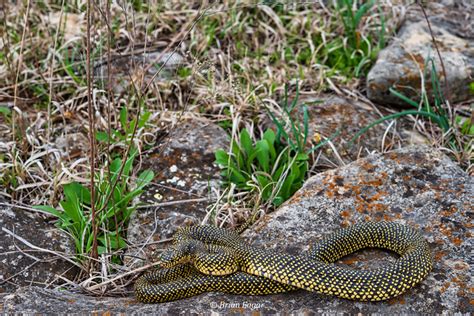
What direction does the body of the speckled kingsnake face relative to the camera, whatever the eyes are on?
to the viewer's left

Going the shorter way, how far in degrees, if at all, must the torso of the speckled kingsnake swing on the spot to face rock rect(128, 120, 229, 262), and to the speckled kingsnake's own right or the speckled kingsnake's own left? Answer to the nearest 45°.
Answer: approximately 45° to the speckled kingsnake's own right

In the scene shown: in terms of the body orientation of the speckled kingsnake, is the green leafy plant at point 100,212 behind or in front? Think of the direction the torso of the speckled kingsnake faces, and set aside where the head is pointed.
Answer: in front

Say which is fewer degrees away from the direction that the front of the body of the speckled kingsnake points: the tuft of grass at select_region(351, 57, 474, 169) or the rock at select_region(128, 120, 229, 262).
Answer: the rock

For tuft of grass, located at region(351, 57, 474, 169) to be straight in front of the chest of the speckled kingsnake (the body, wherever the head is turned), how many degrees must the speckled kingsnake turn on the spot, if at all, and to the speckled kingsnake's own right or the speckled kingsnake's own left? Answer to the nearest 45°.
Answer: approximately 135° to the speckled kingsnake's own right

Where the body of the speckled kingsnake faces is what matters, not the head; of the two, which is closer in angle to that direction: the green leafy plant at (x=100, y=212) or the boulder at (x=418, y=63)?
the green leafy plant

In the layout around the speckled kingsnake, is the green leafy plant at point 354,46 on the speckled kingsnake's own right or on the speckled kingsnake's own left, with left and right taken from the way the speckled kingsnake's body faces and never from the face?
on the speckled kingsnake's own right

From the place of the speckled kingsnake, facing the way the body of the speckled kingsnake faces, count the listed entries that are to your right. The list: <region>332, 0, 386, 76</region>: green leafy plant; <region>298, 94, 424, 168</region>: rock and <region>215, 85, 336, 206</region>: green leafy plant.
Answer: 3

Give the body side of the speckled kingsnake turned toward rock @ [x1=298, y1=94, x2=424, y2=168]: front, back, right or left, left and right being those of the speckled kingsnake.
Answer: right

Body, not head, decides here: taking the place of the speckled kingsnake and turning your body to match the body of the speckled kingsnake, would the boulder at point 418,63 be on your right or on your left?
on your right
